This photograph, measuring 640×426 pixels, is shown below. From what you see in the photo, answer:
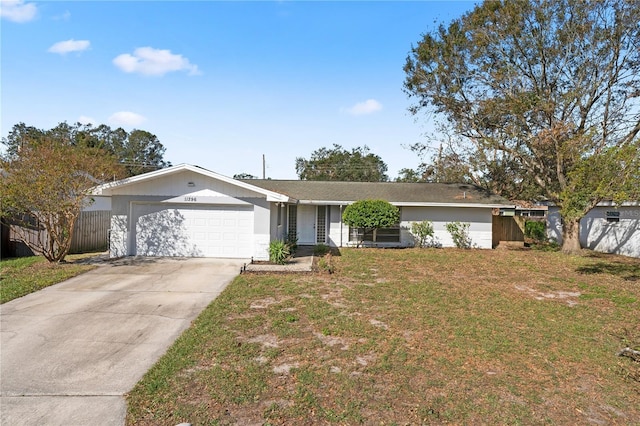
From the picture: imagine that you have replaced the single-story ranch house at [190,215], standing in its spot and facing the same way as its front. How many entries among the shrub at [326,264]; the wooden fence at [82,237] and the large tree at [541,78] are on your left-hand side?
2

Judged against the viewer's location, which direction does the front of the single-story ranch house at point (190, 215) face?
facing the viewer

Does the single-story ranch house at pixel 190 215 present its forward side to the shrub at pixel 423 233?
no

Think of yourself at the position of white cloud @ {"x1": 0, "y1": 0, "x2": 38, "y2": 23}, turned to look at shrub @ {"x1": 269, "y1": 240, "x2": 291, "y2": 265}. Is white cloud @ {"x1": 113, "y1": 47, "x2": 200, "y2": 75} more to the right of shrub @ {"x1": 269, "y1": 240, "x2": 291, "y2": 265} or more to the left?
left

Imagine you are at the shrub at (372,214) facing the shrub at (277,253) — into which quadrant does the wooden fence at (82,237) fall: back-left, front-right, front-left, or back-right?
front-right

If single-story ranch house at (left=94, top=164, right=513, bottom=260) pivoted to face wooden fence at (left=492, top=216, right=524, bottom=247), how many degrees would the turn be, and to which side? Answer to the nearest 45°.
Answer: approximately 135° to its left

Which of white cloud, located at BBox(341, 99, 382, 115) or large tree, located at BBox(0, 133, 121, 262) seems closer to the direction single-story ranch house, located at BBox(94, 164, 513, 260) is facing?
the large tree

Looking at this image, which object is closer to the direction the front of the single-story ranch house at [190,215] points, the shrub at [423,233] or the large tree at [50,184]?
the large tree

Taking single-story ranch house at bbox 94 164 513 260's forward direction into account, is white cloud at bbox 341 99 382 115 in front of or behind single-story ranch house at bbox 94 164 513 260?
behind

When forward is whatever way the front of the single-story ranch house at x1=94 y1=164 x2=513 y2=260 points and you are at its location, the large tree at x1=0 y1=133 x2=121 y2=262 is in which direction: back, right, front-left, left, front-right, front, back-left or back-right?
front-right

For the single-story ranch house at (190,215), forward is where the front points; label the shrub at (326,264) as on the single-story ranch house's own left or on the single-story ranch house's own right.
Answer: on the single-story ranch house's own left

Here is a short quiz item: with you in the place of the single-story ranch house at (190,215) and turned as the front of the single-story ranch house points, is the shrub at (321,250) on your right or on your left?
on your left
